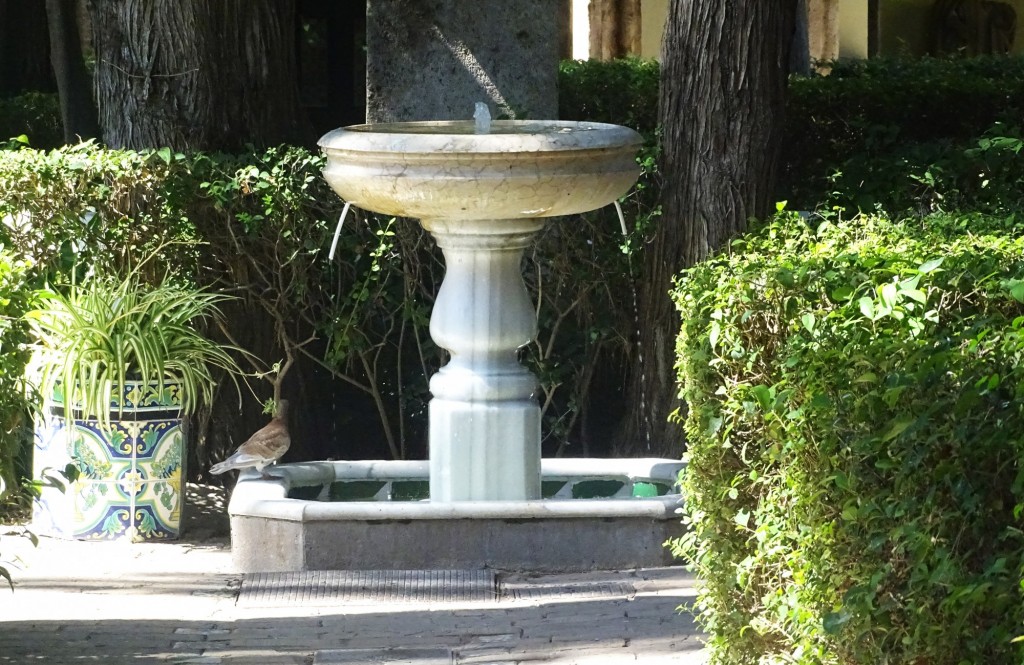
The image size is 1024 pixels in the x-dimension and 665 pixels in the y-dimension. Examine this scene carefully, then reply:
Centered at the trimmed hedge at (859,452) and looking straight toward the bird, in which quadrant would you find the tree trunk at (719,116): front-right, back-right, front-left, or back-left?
front-right

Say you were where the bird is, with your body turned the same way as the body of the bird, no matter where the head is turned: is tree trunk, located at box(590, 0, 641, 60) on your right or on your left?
on your left

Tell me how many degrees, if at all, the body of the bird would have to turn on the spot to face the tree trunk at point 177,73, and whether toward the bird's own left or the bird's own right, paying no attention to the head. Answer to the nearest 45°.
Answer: approximately 90° to the bird's own left

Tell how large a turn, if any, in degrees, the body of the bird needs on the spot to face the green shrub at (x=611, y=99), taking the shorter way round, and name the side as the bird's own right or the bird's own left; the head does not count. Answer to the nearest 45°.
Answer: approximately 45° to the bird's own left

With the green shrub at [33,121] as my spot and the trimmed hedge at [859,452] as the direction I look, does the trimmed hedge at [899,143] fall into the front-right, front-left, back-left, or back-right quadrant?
front-left

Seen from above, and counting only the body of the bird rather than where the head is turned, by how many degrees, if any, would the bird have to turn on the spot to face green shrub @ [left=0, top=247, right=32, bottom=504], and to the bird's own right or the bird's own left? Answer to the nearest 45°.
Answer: approximately 135° to the bird's own right

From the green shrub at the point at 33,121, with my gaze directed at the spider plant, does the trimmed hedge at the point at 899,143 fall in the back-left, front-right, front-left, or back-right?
front-left

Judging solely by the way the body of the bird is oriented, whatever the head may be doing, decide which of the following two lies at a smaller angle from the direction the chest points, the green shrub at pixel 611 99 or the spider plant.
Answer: the green shrub

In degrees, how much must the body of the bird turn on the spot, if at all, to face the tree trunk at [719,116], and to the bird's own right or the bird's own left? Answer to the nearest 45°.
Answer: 0° — it already faces it

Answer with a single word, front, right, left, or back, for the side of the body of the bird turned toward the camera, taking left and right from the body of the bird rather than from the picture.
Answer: right
